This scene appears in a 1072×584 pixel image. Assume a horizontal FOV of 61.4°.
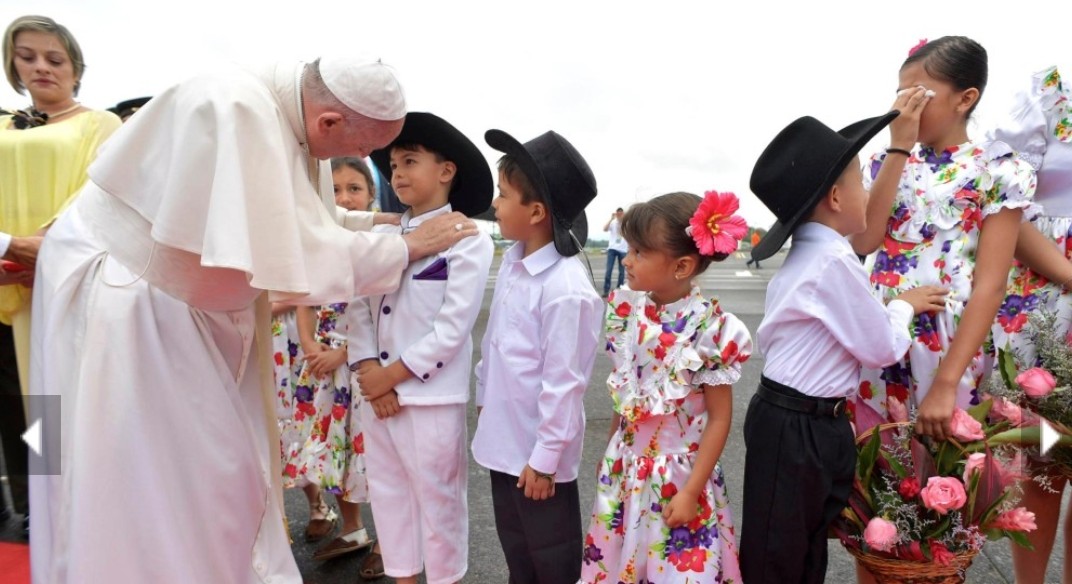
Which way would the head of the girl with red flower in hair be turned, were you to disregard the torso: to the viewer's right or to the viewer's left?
to the viewer's left

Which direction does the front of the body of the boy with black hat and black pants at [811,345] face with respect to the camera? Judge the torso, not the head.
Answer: to the viewer's right

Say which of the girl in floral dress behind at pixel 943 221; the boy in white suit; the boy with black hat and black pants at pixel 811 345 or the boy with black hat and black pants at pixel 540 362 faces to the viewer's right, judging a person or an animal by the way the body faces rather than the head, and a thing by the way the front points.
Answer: the boy with black hat and black pants at pixel 811 345

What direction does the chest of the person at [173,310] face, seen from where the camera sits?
to the viewer's right

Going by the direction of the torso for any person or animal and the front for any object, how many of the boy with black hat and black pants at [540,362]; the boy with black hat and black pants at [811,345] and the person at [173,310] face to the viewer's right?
2

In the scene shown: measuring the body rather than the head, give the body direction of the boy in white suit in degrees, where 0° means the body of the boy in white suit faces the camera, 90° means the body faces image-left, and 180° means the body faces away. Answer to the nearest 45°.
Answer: approximately 45°

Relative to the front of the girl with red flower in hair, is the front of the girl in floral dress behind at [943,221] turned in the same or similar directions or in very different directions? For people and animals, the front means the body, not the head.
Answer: same or similar directions

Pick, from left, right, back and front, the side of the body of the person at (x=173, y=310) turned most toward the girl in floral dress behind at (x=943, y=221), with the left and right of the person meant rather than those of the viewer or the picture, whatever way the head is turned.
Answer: front

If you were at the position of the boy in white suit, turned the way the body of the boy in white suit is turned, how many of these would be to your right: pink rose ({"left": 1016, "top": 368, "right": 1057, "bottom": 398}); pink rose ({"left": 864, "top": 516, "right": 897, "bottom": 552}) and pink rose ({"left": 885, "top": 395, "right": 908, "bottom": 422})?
0

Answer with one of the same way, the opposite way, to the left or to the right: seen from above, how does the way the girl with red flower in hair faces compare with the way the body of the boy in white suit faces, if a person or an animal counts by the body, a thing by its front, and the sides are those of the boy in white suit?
the same way

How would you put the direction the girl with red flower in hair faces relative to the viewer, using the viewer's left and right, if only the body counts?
facing the viewer and to the left of the viewer
